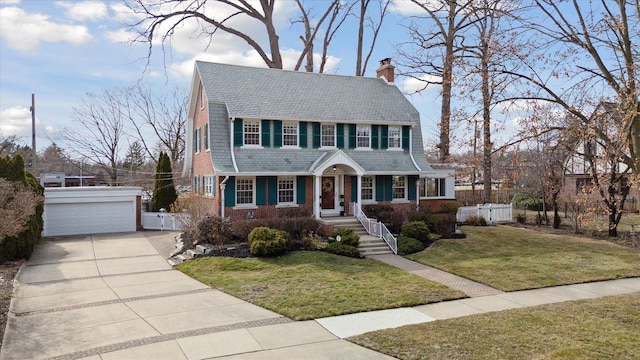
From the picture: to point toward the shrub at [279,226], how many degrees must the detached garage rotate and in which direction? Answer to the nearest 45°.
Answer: approximately 45° to its left

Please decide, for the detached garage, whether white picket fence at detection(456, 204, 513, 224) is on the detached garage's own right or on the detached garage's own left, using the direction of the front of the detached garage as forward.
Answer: on the detached garage's own left

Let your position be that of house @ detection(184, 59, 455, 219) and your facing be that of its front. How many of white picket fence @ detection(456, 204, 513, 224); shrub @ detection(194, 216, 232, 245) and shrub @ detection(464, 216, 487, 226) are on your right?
1

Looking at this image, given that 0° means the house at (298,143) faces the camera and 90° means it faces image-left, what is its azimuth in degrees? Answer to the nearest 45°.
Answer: approximately 315°

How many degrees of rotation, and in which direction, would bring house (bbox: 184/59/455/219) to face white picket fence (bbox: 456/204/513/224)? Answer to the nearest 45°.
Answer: approximately 90° to its left

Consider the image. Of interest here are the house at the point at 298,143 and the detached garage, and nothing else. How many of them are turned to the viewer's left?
0

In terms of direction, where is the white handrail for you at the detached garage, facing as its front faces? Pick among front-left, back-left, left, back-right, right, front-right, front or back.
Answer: front-left

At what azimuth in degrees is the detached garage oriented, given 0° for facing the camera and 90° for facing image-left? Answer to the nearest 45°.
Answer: approximately 0°

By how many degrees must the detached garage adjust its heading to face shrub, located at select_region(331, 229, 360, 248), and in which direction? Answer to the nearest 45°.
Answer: approximately 45° to its left

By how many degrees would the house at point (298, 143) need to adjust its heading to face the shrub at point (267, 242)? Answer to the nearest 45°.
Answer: approximately 45° to its right

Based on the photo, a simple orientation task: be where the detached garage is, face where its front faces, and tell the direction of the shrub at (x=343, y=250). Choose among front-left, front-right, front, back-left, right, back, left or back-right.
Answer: front-left

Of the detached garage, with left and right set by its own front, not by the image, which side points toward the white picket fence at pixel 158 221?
left

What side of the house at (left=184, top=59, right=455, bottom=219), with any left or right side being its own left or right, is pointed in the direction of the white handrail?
front

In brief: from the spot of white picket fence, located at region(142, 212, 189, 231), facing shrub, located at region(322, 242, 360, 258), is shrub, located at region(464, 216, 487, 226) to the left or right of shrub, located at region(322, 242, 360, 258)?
left
